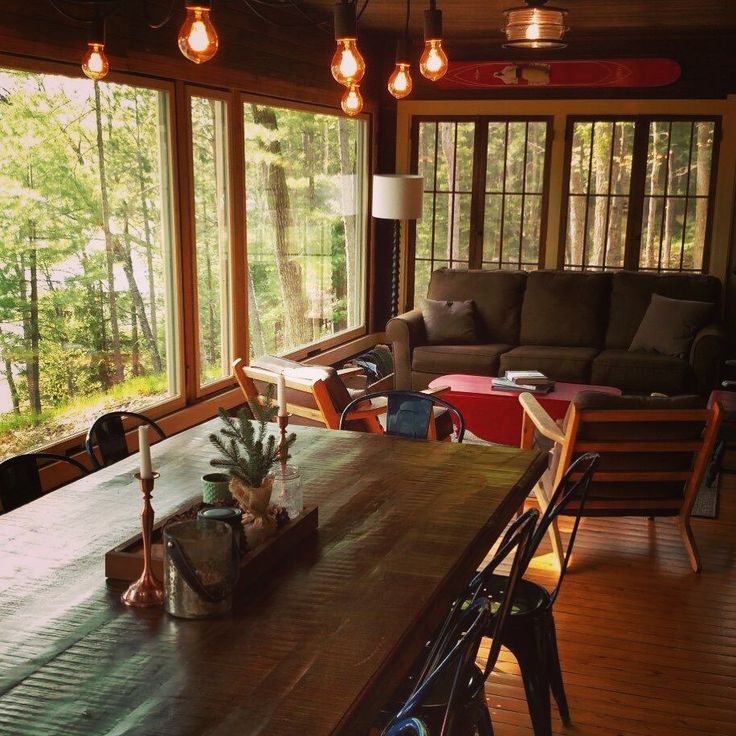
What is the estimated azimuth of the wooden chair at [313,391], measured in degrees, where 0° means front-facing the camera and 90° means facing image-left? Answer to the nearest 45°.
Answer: approximately 225°

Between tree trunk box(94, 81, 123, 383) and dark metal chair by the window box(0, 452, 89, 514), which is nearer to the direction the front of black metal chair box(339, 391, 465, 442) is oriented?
the dark metal chair by the window

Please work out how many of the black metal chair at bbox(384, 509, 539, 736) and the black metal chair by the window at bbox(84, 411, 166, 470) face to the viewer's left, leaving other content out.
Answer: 1

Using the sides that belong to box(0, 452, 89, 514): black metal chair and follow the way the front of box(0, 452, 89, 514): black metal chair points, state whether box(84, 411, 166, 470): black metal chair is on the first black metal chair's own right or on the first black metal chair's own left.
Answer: on the first black metal chair's own left

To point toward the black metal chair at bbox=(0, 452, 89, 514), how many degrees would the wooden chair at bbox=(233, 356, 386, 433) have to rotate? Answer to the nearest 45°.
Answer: approximately 180°

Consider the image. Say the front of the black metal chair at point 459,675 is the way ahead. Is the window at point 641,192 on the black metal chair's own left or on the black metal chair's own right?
on the black metal chair's own right

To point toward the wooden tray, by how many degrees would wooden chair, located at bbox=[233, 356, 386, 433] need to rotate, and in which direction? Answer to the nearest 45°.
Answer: approximately 135° to its right

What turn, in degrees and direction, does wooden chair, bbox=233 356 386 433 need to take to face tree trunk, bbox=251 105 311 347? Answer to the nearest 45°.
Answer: approximately 45° to its left

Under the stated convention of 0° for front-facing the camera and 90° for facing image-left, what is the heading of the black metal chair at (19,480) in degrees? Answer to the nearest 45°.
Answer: approximately 315°
